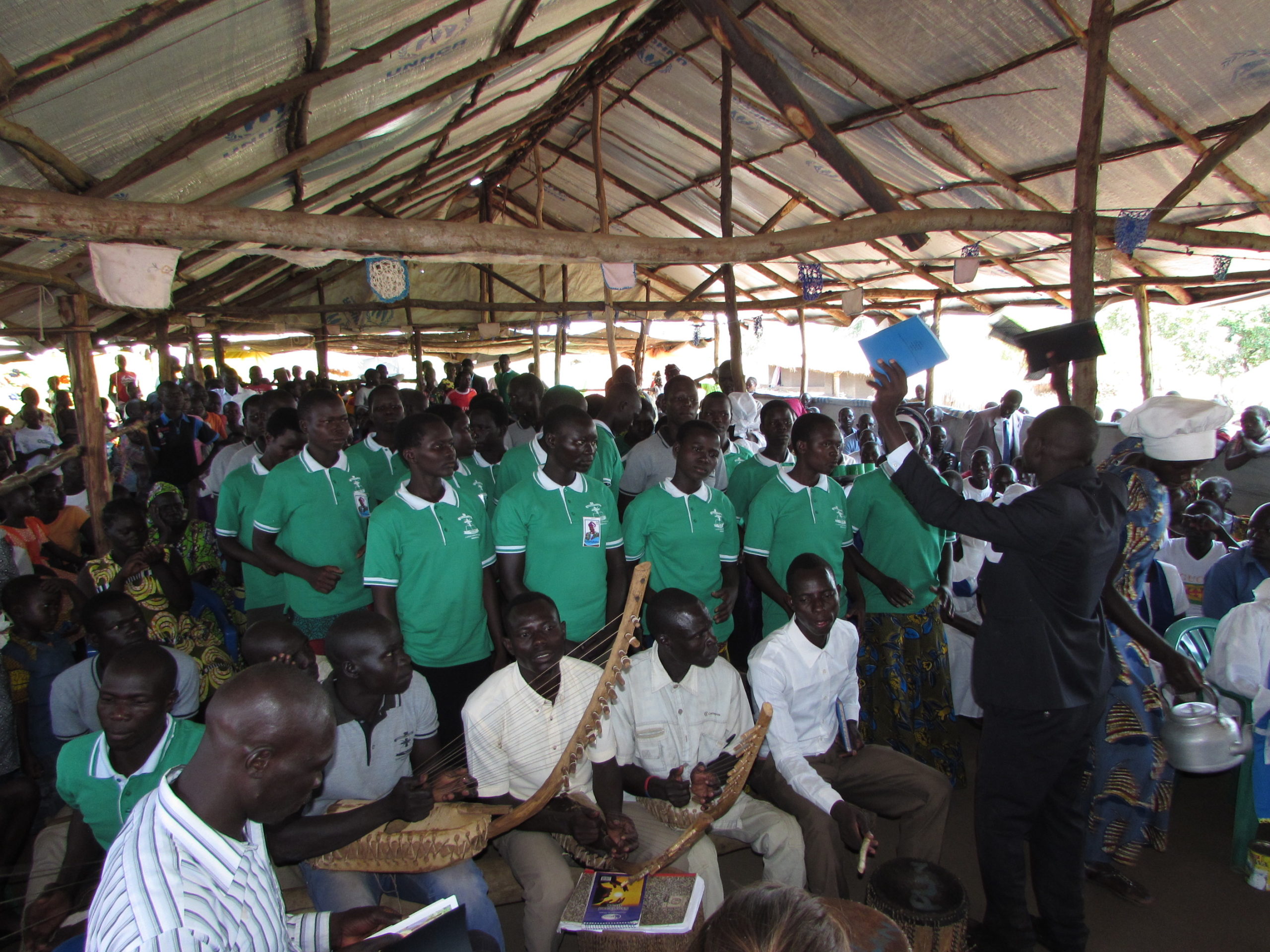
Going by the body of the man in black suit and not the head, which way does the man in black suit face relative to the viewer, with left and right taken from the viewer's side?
facing away from the viewer and to the left of the viewer

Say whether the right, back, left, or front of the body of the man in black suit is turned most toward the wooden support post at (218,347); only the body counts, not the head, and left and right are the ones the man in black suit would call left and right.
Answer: front

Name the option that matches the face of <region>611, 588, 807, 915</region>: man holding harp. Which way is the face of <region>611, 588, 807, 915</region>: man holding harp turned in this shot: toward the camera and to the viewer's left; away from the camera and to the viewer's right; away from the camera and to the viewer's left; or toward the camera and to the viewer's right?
toward the camera and to the viewer's right

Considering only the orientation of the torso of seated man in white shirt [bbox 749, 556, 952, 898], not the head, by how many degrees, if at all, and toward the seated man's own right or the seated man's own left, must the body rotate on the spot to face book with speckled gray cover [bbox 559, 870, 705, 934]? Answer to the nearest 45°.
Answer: approximately 90° to the seated man's own right

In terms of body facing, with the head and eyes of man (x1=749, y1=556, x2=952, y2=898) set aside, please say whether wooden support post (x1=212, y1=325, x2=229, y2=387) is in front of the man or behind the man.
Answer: behind

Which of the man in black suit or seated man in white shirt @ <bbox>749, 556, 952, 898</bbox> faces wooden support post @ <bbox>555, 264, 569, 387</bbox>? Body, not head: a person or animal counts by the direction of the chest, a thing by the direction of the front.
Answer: the man in black suit

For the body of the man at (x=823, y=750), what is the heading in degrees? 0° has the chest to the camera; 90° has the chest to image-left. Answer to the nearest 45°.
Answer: approximately 315°

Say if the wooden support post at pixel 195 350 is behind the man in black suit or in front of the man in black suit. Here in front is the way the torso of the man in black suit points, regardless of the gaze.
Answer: in front

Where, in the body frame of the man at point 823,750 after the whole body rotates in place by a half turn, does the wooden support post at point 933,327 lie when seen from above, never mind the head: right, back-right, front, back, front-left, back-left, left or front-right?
front-right

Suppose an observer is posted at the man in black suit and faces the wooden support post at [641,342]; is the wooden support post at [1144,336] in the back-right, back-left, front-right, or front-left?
front-right

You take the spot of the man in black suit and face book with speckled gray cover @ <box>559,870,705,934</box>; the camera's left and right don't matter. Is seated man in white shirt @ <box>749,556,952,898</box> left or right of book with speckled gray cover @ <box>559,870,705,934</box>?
right

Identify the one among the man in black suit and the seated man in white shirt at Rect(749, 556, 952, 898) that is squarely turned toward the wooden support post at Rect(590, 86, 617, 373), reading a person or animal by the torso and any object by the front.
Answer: the man in black suit

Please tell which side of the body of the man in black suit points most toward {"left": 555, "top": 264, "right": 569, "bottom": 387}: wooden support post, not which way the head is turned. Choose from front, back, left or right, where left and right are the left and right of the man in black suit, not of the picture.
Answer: front

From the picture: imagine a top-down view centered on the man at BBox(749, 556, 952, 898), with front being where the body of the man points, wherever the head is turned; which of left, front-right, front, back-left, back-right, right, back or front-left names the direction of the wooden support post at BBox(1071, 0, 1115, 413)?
left

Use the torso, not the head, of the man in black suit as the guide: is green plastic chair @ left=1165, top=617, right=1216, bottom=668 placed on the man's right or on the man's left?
on the man's right

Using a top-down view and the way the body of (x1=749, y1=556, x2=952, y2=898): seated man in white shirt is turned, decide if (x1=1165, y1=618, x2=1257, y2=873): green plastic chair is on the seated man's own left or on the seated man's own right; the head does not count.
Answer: on the seated man's own left

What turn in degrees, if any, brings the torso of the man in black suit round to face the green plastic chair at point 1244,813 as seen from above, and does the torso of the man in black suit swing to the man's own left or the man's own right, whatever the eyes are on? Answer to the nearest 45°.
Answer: approximately 90° to the man's own right

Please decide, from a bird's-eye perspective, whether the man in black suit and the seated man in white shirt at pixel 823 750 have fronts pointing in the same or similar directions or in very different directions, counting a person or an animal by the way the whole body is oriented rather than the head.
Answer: very different directions

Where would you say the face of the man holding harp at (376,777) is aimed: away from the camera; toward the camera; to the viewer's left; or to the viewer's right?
to the viewer's right
